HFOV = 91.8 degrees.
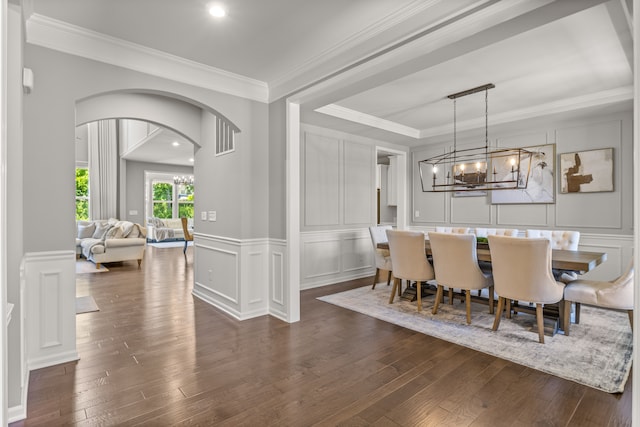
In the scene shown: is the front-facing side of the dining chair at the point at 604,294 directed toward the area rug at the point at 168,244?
yes

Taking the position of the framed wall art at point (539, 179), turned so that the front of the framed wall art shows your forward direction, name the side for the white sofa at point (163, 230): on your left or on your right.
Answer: on your right

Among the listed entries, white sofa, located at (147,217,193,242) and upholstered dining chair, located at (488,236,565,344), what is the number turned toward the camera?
1

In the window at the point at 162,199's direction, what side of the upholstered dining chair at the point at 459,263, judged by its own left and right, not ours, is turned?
left

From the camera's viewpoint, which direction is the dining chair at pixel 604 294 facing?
to the viewer's left

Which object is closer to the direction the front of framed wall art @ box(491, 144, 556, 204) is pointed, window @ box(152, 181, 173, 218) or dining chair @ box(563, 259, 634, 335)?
the dining chair

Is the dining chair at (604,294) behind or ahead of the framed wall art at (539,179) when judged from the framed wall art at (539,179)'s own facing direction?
ahead

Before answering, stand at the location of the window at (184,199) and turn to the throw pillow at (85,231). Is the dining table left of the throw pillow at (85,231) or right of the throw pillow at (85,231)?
left

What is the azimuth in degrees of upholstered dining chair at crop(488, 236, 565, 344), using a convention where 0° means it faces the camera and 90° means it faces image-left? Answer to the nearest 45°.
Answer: approximately 225°

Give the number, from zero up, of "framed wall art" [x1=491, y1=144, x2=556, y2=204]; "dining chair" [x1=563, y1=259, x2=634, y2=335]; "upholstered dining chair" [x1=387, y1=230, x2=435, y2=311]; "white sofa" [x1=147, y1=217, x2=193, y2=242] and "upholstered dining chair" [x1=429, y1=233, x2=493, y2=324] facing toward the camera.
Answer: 2

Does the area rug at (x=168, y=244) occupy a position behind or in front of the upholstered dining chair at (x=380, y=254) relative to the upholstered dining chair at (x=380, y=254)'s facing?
behind

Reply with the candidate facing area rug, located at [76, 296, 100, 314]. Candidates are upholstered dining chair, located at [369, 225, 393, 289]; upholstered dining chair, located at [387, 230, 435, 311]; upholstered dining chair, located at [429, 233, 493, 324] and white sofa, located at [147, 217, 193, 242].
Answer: the white sofa

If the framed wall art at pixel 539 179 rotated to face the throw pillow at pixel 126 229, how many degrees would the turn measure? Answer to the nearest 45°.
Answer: approximately 90° to its right
